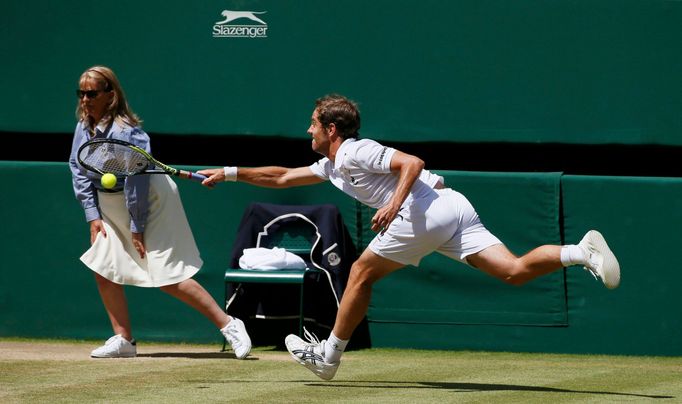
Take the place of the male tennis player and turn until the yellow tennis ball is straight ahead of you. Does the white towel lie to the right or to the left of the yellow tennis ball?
right

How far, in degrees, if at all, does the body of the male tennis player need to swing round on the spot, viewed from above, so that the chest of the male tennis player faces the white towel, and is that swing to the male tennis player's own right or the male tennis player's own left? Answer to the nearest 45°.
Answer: approximately 45° to the male tennis player's own right

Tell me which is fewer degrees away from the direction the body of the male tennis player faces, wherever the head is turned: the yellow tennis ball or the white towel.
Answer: the yellow tennis ball

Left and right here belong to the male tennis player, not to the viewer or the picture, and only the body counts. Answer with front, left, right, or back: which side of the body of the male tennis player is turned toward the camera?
left
